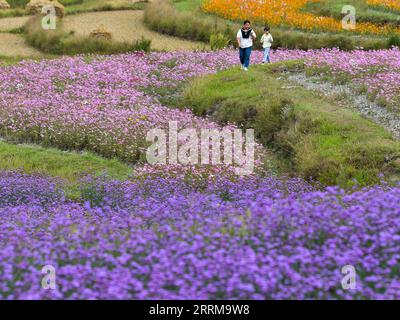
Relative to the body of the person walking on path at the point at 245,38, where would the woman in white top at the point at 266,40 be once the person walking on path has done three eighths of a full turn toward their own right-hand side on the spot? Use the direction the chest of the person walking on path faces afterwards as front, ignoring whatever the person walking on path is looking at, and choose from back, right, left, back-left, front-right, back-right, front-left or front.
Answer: front-right

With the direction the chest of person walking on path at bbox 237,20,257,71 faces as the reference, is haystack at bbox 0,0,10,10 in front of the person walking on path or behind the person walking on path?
behind

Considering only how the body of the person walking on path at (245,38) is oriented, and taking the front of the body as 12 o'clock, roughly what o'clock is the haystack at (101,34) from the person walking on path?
The haystack is roughly at 5 o'clock from the person walking on path.

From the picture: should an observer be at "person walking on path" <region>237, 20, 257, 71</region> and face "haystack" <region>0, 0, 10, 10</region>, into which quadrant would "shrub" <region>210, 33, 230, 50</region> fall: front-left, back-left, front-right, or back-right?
front-right

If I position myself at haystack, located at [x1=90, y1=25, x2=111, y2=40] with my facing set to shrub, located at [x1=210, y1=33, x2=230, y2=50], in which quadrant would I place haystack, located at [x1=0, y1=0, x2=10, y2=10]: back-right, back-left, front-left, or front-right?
back-left

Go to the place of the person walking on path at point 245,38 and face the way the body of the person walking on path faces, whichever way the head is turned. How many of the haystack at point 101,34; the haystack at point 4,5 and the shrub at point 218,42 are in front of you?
0

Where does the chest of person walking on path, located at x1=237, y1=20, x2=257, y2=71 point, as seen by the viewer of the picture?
toward the camera

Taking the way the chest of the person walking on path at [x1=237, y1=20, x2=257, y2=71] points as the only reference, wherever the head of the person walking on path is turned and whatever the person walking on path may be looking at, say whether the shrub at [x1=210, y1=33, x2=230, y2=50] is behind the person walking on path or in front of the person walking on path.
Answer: behind
